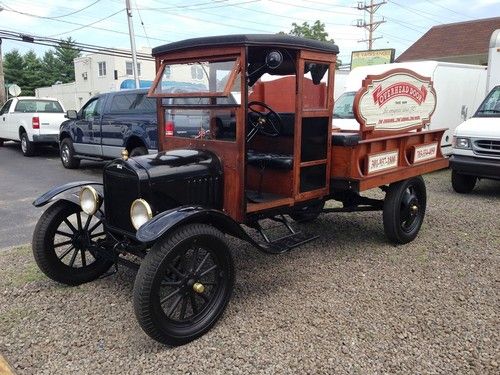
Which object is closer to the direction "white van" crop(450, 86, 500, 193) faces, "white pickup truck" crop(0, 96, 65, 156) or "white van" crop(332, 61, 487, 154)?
the white pickup truck

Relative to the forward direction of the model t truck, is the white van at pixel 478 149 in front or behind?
behind

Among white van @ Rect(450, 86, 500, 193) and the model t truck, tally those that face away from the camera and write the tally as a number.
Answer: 0

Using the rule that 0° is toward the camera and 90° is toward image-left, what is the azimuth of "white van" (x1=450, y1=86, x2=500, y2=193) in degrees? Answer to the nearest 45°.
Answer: approximately 45°

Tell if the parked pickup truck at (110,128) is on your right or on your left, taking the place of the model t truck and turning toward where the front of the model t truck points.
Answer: on your right

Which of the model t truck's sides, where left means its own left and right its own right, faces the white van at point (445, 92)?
back

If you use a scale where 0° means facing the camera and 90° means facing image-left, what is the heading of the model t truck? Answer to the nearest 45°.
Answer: approximately 45°
